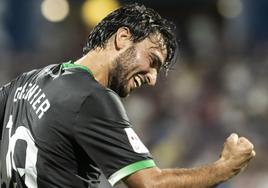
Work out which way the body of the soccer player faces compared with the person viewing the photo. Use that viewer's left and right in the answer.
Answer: facing away from the viewer and to the right of the viewer
